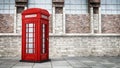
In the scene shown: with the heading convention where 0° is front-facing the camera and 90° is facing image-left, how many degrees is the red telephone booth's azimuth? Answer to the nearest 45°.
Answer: approximately 315°
